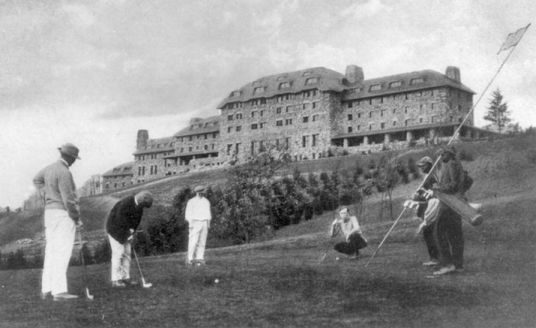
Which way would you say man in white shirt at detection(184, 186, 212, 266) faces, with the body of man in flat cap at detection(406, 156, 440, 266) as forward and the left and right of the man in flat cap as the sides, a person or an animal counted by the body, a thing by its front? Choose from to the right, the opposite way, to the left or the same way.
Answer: to the left

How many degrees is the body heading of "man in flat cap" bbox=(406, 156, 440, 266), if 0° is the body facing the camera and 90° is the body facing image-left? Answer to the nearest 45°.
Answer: approximately 90°

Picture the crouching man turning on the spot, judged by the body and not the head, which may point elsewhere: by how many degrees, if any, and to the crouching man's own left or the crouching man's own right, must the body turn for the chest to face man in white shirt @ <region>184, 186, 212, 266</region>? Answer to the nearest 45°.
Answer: approximately 45° to the crouching man's own right

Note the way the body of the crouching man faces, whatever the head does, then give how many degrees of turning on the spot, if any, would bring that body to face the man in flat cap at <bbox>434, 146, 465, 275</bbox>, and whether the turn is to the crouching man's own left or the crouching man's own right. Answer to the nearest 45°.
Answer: approximately 90° to the crouching man's own left

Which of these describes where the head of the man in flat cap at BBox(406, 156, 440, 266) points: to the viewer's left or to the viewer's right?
to the viewer's left

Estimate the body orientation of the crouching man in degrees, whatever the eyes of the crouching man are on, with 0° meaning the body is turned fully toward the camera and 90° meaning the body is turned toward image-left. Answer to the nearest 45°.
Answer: approximately 45°

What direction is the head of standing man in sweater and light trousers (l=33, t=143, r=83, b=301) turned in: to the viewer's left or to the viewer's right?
to the viewer's right

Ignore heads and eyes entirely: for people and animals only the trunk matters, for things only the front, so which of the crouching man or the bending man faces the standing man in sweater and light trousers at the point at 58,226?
the crouching man

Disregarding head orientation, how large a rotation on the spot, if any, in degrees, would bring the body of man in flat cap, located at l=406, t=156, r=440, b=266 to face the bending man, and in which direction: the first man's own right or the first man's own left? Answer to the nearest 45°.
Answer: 0° — they already face them
